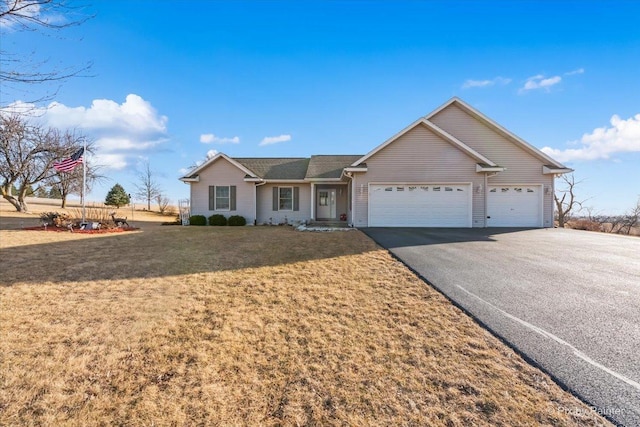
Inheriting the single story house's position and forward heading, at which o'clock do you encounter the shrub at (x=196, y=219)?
The shrub is roughly at 3 o'clock from the single story house.

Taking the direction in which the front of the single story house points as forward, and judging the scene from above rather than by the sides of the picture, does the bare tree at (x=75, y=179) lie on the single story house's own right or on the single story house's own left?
on the single story house's own right

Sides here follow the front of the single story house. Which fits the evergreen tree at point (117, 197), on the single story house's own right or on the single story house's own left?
on the single story house's own right

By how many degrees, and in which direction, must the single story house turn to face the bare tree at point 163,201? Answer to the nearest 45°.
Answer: approximately 135° to its right

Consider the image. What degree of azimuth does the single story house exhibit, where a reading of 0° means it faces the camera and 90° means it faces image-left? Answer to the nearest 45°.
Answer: approximately 0°

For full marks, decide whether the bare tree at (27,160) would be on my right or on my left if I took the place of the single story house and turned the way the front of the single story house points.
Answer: on my right
